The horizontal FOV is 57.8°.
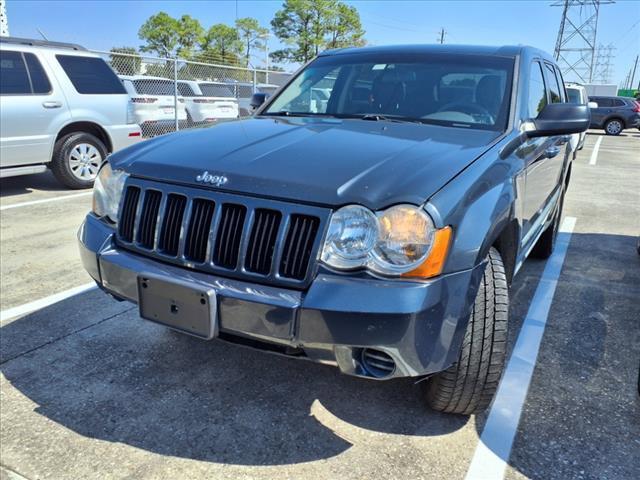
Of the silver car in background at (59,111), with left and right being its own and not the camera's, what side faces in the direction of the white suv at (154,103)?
back

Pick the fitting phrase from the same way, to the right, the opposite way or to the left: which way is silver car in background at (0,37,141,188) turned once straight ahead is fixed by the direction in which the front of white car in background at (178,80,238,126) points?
to the left

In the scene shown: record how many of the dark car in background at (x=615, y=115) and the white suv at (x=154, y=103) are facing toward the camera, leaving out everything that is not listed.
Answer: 0

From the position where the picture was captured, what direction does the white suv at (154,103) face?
facing away from the viewer and to the left of the viewer

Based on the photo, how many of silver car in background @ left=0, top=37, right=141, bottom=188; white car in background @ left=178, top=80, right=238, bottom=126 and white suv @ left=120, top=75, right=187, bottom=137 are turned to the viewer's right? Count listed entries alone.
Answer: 0

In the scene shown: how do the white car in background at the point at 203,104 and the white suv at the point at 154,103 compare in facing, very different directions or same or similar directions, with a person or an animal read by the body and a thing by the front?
same or similar directions

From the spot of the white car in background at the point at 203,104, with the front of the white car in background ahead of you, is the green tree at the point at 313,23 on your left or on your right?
on your right

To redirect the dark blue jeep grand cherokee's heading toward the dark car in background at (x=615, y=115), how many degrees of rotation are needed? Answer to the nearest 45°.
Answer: approximately 180°

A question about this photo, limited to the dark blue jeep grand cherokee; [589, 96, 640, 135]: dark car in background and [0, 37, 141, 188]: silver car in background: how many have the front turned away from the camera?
0

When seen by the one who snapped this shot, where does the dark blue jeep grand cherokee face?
facing the viewer and to the left of the viewer
